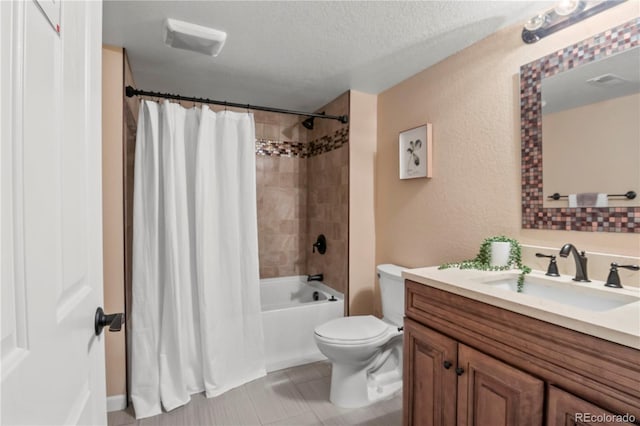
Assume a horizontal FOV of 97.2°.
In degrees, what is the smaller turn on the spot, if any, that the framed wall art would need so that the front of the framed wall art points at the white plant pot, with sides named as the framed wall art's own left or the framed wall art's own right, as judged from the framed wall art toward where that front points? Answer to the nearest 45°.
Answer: approximately 90° to the framed wall art's own left

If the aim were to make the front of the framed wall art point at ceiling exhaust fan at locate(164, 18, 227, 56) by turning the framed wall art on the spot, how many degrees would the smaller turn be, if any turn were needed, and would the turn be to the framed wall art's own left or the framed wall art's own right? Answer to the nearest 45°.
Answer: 0° — it already faces it

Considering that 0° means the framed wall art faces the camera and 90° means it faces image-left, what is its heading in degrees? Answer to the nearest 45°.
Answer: approximately 45°

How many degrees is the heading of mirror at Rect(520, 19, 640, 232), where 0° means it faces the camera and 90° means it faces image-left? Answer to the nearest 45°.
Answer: approximately 45°

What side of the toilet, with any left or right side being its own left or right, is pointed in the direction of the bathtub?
right

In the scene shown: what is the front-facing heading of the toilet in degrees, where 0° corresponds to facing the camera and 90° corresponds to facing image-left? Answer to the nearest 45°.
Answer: approximately 45°
